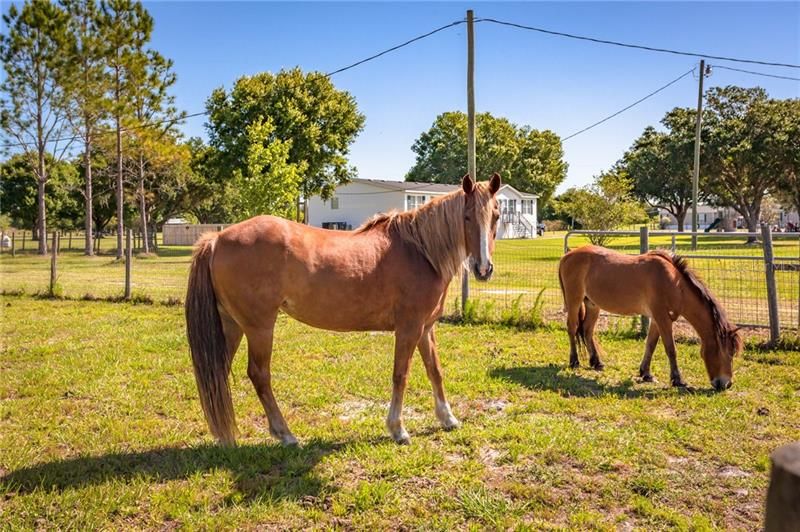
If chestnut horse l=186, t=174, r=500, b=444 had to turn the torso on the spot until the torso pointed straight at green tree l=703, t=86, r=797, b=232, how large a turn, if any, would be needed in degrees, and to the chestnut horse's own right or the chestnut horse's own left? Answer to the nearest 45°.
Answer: approximately 45° to the chestnut horse's own left

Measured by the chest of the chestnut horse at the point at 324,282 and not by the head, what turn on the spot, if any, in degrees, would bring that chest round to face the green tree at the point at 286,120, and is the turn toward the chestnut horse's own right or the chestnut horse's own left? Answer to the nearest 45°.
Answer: approximately 90° to the chestnut horse's own left

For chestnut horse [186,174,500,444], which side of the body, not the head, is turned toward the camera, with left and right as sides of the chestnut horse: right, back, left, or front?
right

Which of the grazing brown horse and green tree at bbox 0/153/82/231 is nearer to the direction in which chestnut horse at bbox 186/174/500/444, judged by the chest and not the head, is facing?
the grazing brown horse
